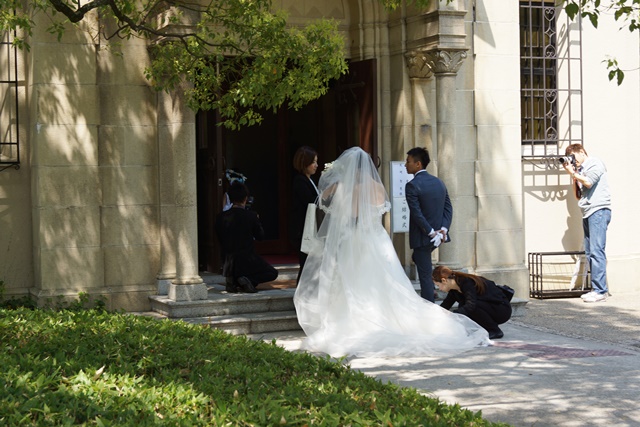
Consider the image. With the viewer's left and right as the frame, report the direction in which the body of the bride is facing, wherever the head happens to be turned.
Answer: facing away from the viewer

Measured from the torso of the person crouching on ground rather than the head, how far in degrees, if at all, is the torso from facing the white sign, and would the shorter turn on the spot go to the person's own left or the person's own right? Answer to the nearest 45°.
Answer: approximately 45° to the person's own right

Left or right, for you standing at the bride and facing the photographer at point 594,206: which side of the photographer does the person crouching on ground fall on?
right

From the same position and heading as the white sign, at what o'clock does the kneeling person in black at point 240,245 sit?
The kneeling person in black is roughly at 2 o'clock from the white sign.

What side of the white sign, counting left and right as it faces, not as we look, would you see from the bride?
front

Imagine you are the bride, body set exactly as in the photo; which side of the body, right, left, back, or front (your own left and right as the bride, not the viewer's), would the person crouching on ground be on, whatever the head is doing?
right

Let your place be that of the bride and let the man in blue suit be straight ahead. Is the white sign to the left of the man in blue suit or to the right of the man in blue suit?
left

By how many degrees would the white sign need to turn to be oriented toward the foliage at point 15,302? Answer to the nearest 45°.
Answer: approximately 90° to its right

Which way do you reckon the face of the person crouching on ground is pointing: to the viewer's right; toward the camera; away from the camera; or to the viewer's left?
to the viewer's left

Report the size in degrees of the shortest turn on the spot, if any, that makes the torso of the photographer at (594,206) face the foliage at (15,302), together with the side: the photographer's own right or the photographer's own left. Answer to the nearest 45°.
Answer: approximately 45° to the photographer's own left

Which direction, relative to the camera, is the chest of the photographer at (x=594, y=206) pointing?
to the viewer's left

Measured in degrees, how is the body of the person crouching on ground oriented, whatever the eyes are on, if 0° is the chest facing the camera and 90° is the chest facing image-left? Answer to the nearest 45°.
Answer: approximately 90°

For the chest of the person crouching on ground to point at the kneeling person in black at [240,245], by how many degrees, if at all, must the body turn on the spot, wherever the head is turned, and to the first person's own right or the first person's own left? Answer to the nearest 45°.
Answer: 0° — they already face them

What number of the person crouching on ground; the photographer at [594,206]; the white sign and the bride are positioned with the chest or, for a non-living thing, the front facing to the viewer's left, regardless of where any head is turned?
2
